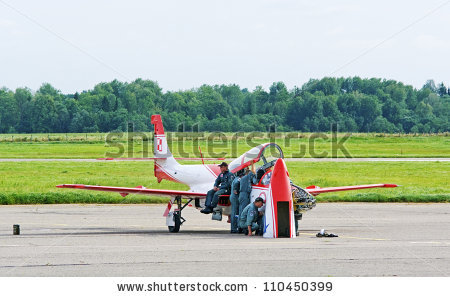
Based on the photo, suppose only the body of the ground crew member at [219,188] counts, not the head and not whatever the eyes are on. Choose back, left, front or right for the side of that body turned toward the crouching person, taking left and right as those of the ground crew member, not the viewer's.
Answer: left

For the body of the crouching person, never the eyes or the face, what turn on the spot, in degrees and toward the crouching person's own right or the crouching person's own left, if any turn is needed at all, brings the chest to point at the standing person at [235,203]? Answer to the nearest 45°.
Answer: approximately 135° to the crouching person's own left

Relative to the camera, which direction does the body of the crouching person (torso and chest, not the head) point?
to the viewer's right

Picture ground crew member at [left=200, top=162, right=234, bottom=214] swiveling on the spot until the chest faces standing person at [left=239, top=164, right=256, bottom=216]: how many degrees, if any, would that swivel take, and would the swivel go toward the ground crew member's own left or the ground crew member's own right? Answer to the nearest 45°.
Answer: approximately 90° to the ground crew member's own left

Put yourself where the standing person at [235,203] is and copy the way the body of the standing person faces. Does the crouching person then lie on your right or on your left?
on your right

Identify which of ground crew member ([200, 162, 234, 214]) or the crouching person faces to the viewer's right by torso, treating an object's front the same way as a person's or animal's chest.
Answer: the crouching person
